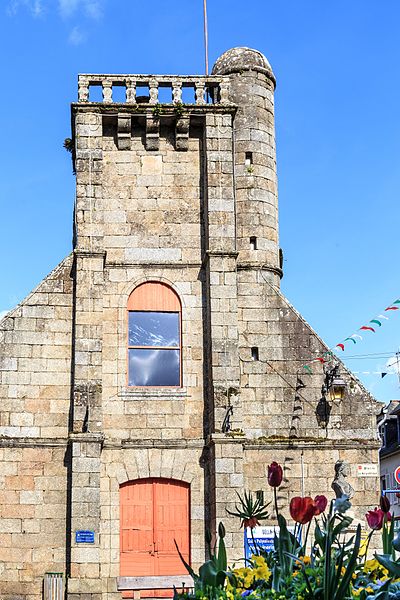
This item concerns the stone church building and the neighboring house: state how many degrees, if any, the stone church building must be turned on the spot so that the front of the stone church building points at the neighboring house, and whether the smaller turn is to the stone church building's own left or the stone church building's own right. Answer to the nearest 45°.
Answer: approximately 135° to the stone church building's own left

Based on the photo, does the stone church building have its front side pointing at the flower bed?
yes

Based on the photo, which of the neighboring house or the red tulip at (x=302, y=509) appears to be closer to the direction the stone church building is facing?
the red tulip

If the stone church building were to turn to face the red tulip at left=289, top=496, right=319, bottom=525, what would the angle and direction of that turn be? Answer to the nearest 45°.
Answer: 0° — it already faces it

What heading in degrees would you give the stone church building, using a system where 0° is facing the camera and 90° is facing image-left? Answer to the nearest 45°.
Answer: approximately 0°

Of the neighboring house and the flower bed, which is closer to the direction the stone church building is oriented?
the flower bed
